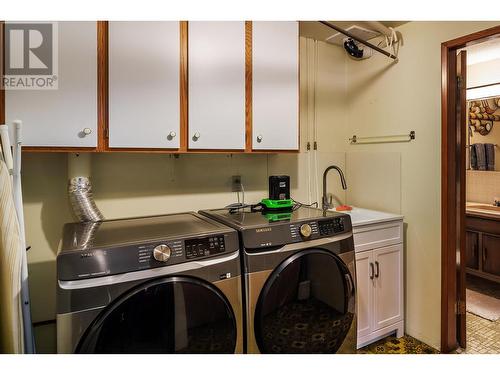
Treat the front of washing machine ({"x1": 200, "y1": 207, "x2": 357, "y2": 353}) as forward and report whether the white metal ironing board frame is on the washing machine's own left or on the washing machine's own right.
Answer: on the washing machine's own right

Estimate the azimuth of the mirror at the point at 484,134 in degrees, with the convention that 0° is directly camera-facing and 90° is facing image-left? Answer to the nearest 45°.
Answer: approximately 45°

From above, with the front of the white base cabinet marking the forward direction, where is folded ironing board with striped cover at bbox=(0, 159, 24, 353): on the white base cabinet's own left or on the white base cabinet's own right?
on the white base cabinet's own right

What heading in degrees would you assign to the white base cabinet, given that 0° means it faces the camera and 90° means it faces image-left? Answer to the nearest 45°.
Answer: approximately 315°

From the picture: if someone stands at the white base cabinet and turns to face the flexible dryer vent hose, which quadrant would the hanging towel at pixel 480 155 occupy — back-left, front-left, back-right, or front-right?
back-right

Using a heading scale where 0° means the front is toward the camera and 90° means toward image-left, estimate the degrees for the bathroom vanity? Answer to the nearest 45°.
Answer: approximately 45°
